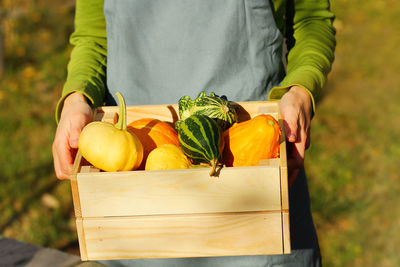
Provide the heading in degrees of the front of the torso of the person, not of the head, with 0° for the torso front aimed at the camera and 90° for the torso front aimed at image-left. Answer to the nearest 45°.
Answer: approximately 0°
